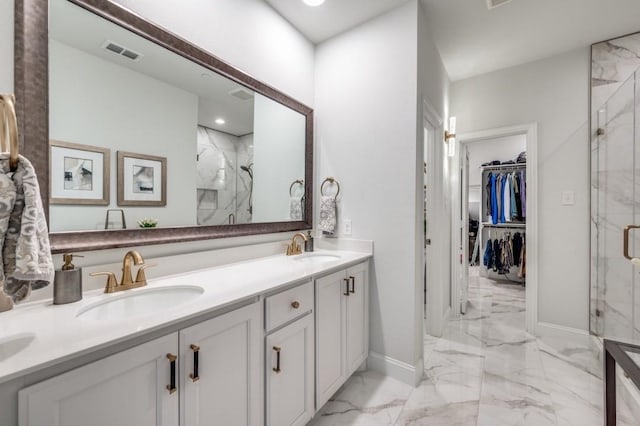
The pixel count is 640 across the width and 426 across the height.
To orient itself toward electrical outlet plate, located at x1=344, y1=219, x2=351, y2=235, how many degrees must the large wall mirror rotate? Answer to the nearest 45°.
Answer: approximately 45° to its left

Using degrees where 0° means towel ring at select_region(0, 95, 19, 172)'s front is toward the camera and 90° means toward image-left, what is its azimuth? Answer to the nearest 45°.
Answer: approximately 270°

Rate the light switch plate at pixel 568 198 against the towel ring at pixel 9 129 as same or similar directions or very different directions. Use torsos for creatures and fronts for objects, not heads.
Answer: very different directions

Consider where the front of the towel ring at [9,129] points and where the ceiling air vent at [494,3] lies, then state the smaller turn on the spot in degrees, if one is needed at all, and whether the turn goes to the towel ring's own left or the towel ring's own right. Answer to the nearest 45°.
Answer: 0° — it already faces it

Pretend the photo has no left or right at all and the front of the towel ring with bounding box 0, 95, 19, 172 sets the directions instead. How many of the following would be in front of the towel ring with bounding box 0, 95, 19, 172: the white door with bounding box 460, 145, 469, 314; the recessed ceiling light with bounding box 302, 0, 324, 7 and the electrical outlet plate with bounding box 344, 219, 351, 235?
3

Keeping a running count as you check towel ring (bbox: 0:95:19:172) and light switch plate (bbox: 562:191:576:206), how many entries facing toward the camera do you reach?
1
